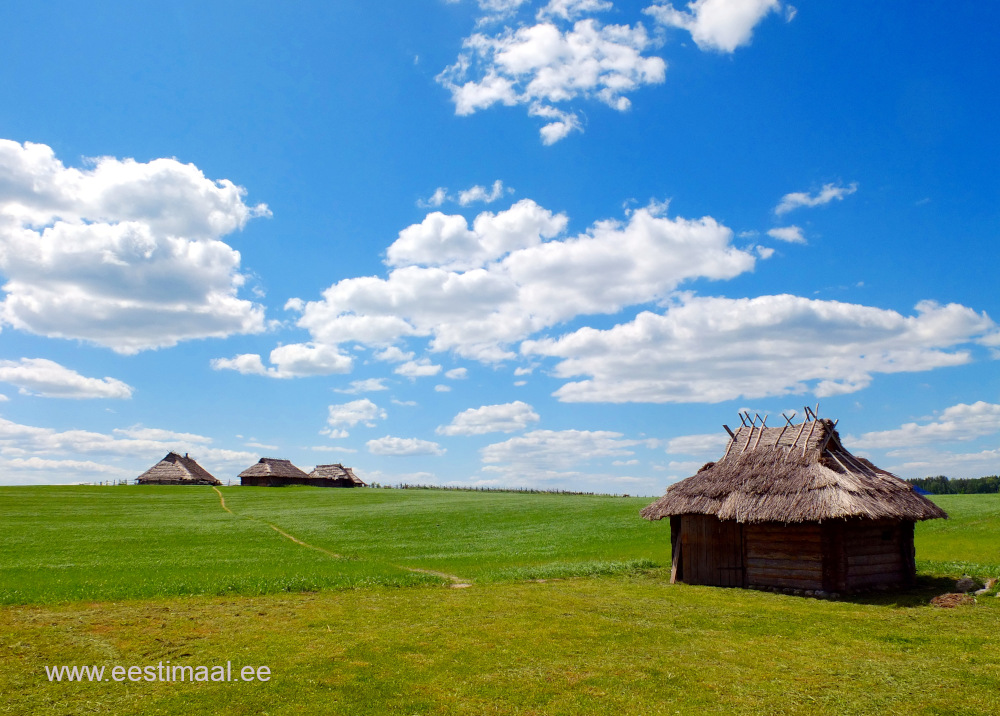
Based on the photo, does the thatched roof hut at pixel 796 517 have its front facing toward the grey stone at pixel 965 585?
no

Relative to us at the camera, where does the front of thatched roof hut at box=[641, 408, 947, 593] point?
facing the viewer and to the left of the viewer
